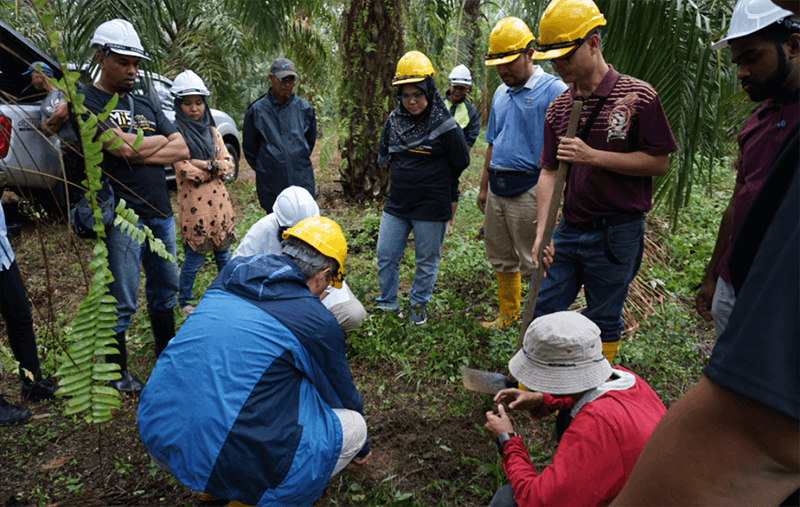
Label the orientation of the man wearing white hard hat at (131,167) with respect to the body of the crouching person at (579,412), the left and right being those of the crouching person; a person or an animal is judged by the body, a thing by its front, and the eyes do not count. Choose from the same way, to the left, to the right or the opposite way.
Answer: the opposite way

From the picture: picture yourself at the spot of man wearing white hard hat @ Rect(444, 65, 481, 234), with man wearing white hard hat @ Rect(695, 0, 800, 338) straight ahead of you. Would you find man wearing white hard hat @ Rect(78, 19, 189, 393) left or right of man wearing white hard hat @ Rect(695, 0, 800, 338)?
right

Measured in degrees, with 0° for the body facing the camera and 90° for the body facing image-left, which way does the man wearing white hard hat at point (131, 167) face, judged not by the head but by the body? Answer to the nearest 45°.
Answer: approximately 315°

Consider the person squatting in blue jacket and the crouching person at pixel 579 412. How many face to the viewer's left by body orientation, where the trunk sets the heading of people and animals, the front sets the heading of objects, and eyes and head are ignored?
1

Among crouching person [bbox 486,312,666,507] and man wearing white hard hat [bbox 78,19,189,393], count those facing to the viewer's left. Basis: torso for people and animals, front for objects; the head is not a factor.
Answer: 1

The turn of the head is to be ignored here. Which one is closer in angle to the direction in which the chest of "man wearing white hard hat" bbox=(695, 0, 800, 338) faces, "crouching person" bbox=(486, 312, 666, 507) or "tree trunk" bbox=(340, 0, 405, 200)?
the crouching person

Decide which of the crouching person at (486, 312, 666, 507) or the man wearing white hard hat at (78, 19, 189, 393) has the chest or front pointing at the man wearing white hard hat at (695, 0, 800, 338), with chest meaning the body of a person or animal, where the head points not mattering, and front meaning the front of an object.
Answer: the man wearing white hard hat at (78, 19, 189, 393)

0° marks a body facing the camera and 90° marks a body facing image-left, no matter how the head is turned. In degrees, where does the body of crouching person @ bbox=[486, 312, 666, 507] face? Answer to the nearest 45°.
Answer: approximately 90°

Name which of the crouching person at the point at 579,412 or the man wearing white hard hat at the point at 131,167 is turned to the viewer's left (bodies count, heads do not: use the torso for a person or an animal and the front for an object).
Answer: the crouching person

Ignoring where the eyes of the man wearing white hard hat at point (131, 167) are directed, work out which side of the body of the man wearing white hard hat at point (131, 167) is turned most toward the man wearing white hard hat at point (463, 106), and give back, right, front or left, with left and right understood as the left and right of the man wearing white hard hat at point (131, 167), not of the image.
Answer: left

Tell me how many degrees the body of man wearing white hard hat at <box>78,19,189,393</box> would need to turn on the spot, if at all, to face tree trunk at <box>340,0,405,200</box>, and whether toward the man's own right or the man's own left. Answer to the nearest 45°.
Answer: approximately 90° to the man's own left
